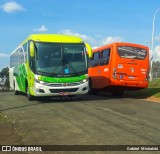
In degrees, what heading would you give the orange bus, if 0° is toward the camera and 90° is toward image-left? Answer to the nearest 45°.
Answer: approximately 135°

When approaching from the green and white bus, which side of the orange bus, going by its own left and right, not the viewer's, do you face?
left
